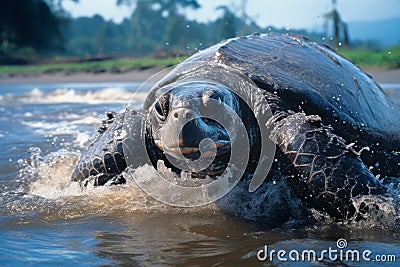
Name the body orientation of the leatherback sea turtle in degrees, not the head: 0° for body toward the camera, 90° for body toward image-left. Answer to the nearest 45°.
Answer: approximately 45°
